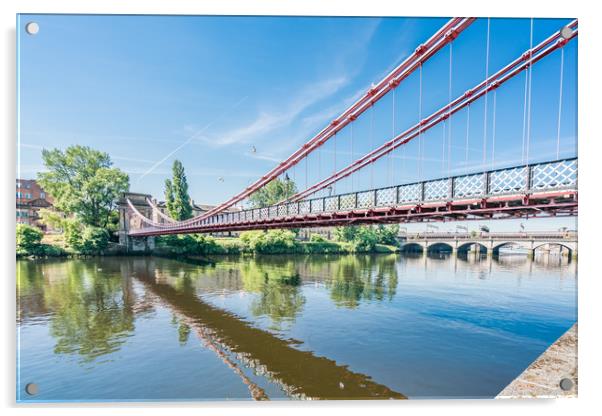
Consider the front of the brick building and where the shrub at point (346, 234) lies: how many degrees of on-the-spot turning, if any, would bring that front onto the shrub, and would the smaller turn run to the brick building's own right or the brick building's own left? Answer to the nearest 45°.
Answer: approximately 135° to the brick building's own left

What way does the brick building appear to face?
toward the camera

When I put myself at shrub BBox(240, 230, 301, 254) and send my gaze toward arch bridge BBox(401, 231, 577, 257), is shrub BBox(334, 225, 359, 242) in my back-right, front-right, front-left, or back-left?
front-left

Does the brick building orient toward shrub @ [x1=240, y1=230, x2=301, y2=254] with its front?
no

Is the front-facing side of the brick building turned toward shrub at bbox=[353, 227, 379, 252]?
no

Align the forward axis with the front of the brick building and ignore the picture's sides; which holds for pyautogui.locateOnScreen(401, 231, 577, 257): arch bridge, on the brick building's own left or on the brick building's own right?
on the brick building's own left
